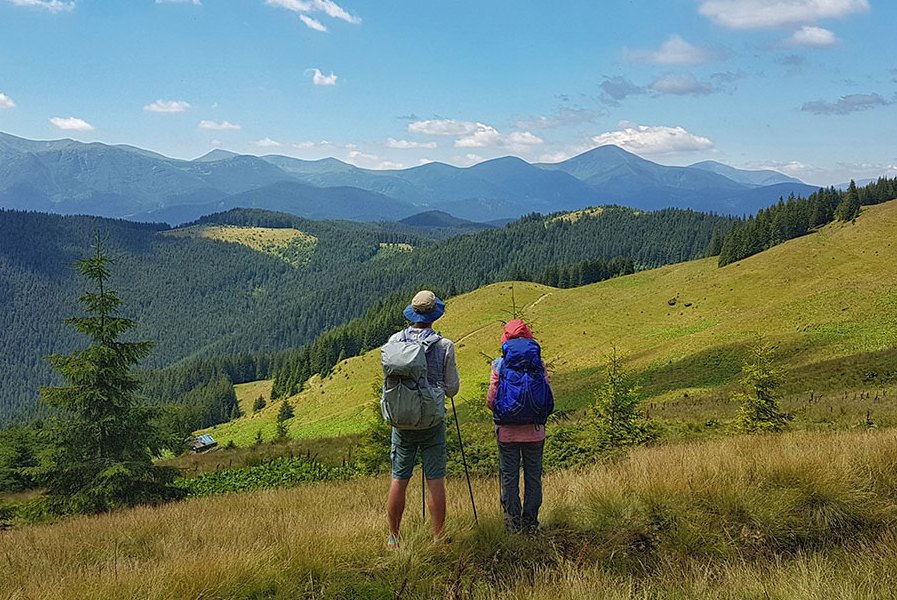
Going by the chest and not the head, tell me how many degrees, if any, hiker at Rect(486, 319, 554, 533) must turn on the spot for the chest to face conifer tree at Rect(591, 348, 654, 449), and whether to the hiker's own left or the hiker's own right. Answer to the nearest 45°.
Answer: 0° — they already face it

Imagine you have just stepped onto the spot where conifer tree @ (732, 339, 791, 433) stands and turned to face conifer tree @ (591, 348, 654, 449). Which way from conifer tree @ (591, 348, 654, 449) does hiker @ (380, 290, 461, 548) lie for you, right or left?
left

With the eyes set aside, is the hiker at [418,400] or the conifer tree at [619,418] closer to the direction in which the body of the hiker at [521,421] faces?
the conifer tree

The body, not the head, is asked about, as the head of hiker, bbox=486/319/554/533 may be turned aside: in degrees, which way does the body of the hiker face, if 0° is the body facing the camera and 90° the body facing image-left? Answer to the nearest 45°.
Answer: approximately 180°

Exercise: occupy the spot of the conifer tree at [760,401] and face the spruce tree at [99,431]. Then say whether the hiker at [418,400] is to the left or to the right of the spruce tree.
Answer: left

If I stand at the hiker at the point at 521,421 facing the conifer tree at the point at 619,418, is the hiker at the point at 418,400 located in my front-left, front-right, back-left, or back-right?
back-left

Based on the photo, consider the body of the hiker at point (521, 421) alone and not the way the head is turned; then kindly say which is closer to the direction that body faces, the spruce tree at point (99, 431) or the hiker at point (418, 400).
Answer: the spruce tree

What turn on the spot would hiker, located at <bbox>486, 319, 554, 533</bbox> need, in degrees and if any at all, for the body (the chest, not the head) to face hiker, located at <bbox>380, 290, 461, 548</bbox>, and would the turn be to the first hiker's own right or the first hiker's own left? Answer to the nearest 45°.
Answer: approximately 135° to the first hiker's own left
